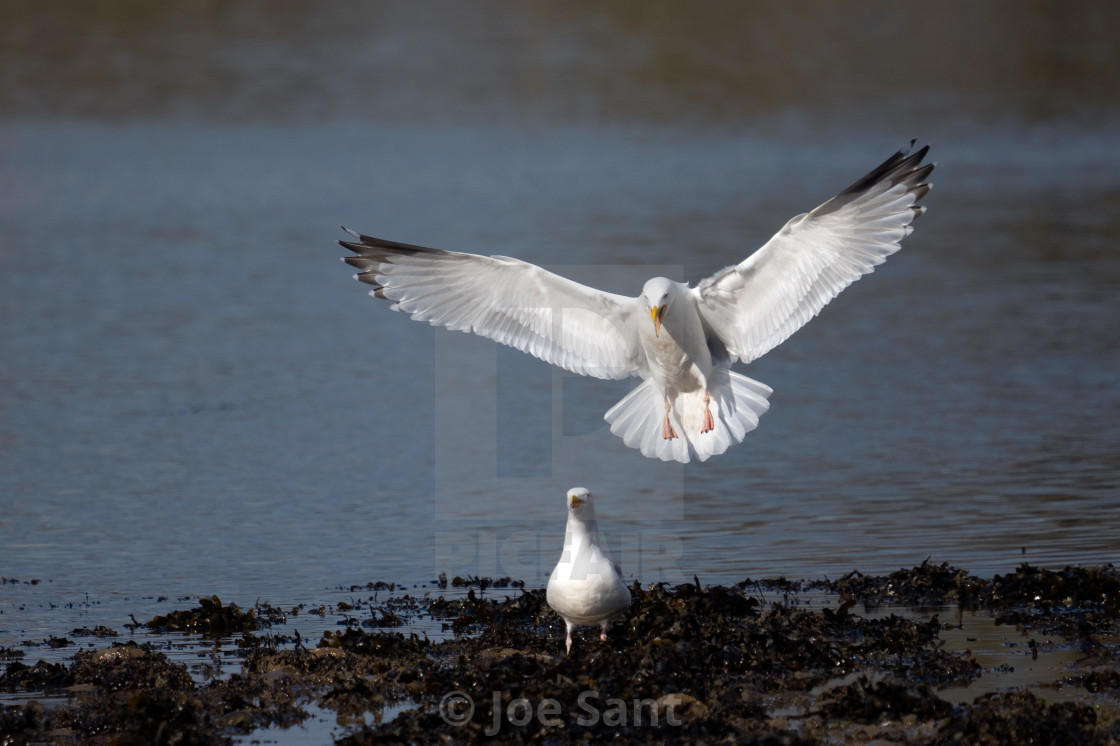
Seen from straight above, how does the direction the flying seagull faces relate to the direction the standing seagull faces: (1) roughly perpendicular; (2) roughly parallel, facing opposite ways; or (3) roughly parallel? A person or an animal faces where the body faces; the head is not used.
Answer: roughly parallel

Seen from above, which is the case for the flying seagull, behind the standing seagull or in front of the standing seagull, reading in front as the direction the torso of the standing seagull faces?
behind

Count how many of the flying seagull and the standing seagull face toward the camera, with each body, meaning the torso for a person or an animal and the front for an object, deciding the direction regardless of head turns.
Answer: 2

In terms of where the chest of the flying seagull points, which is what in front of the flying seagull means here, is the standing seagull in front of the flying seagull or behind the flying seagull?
in front

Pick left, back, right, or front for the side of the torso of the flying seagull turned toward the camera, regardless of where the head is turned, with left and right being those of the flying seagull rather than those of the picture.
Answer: front
